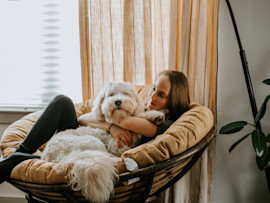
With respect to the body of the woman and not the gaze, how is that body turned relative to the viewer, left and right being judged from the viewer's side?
facing to the left of the viewer

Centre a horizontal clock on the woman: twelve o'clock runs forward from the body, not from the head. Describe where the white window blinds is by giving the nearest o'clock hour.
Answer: The white window blinds is roughly at 2 o'clock from the woman.

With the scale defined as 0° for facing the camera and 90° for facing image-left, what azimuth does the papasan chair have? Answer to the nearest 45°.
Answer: approximately 45°
